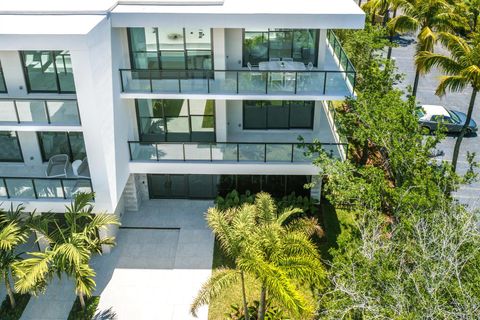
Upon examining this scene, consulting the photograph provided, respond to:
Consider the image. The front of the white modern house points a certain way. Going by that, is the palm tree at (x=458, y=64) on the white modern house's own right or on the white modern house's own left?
on the white modern house's own left

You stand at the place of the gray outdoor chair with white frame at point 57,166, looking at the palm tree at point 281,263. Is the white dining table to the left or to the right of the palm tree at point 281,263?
left

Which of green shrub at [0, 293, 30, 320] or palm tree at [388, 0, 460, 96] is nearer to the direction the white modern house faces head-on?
the green shrub

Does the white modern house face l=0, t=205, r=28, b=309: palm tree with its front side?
no

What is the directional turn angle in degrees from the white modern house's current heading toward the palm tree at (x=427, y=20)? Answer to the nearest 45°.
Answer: approximately 90° to its left

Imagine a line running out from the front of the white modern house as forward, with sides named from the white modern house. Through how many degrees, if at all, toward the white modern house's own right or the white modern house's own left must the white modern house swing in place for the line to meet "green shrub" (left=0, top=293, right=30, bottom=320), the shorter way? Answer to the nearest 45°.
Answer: approximately 45° to the white modern house's own right

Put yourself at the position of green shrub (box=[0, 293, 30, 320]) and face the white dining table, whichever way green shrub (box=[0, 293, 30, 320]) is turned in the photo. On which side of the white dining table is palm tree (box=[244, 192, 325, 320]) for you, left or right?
right

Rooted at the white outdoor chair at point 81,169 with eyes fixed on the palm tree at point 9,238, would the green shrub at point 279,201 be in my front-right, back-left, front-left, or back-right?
back-left

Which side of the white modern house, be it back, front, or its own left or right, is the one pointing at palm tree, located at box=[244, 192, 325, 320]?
front

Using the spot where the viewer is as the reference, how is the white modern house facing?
facing the viewer
